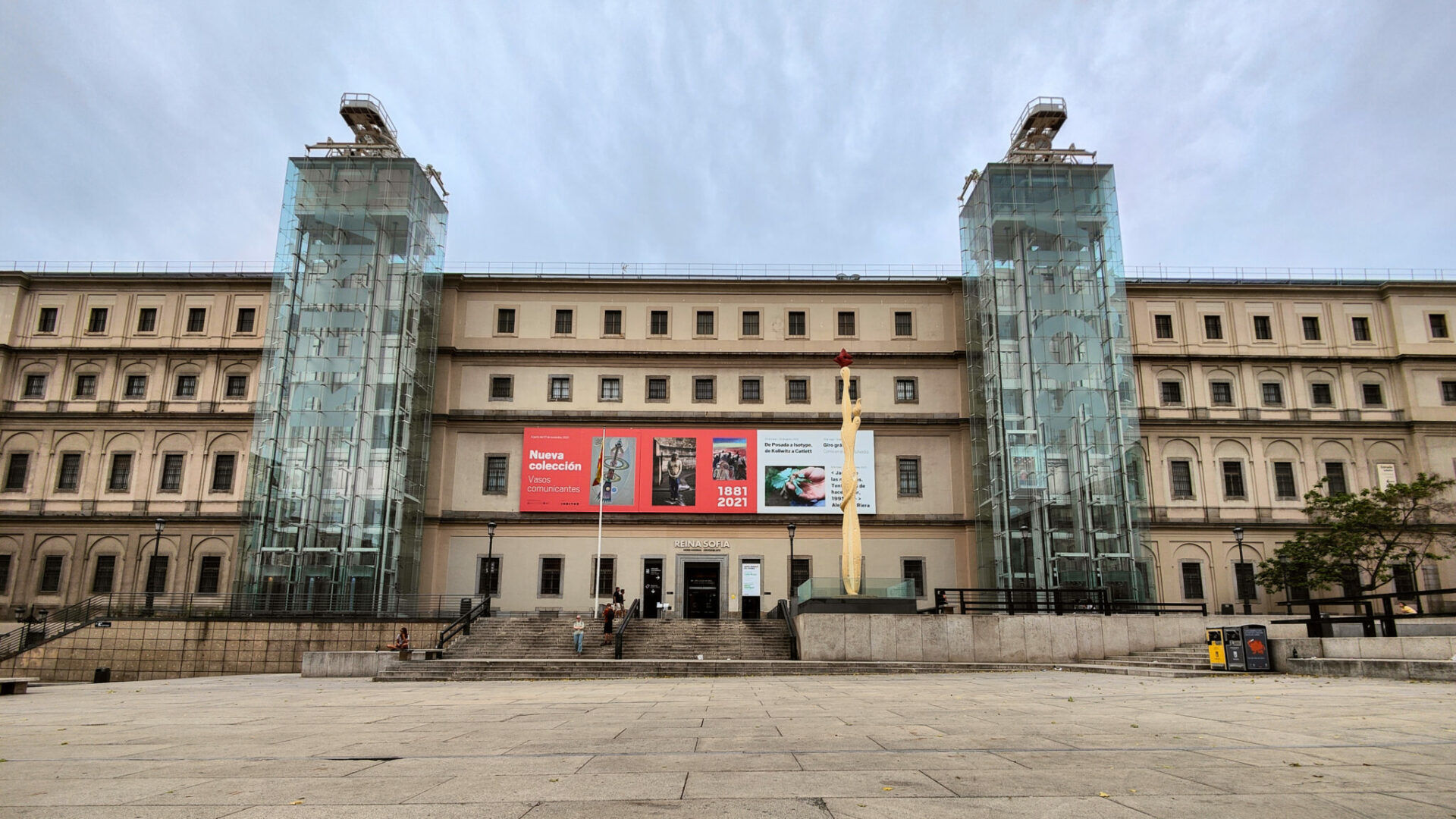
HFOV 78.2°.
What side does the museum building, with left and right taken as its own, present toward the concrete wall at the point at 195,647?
right

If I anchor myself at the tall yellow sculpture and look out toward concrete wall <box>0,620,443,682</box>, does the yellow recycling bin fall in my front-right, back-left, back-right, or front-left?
back-left

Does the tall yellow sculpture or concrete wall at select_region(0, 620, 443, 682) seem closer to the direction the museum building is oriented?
the tall yellow sculpture

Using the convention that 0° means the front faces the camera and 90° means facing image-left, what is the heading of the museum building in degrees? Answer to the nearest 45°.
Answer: approximately 0°

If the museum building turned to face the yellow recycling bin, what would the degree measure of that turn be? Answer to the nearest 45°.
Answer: approximately 45° to its left

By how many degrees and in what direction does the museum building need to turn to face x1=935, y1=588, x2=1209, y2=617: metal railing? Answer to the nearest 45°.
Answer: approximately 45° to its left
